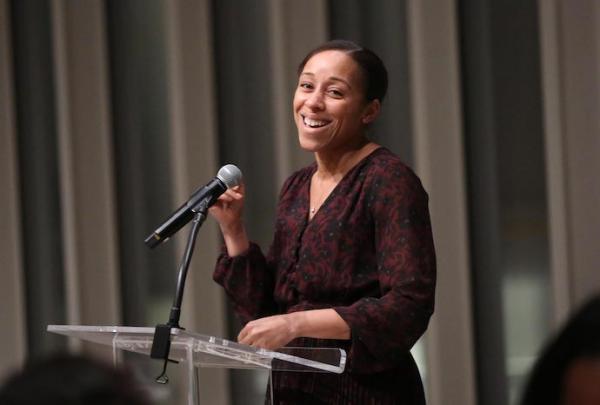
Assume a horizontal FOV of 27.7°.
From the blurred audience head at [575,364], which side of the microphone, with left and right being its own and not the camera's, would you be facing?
right

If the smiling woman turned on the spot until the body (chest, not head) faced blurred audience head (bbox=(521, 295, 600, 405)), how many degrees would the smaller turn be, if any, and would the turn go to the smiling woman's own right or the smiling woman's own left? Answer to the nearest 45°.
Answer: approximately 45° to the smiling woman's own left

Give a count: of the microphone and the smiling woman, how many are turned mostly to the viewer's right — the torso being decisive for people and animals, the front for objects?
1

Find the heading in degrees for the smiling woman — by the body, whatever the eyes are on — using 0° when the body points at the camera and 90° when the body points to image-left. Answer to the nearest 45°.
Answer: approximately 45°

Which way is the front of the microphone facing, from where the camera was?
facing to the right of the viewer

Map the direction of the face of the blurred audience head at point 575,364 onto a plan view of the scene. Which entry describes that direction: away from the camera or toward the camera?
away from the camera

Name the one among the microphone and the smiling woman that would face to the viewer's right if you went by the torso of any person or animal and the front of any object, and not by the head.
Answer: the microphone
